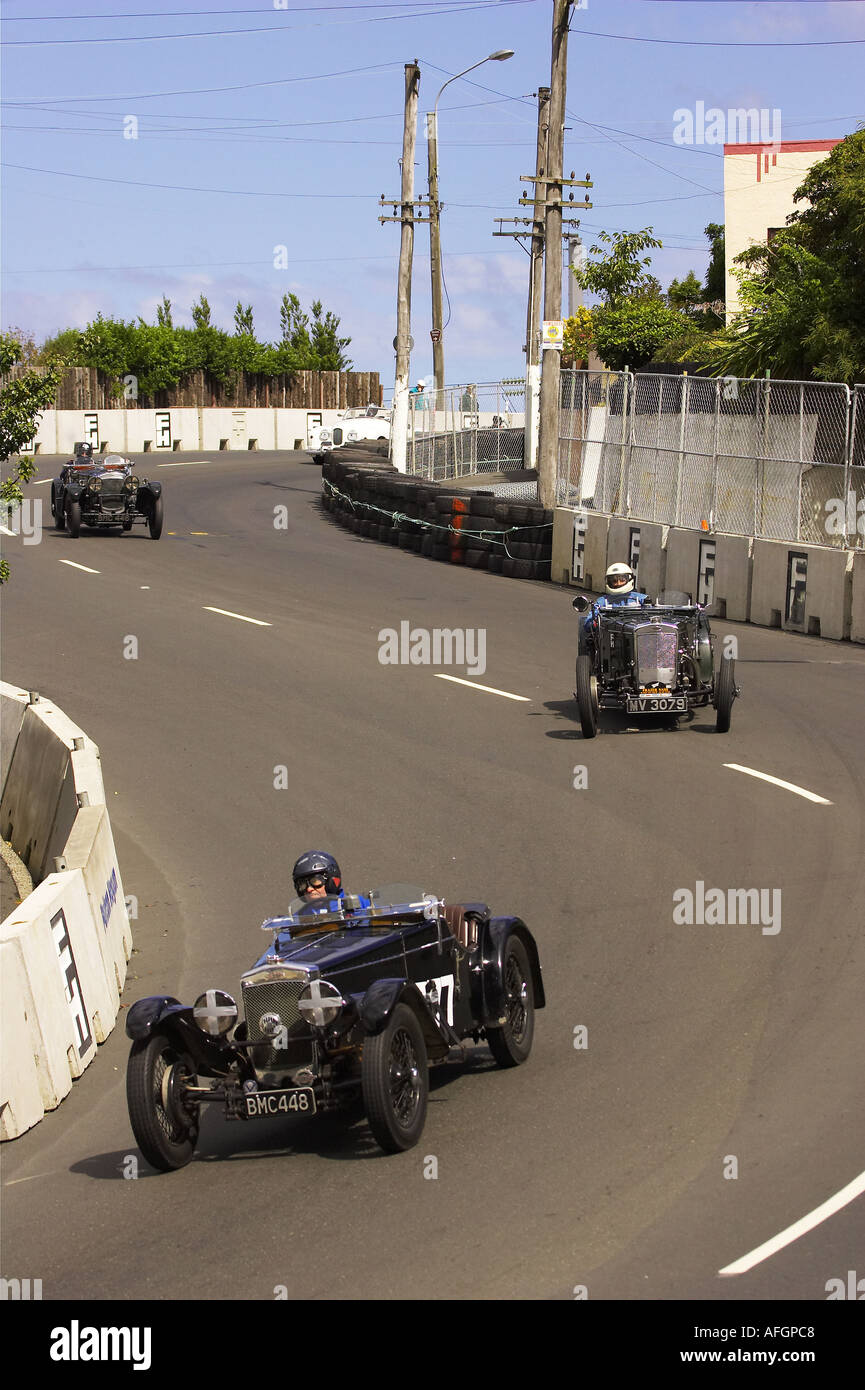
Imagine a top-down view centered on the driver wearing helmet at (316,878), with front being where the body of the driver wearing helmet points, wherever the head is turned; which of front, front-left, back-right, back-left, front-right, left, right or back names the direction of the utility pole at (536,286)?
back-right

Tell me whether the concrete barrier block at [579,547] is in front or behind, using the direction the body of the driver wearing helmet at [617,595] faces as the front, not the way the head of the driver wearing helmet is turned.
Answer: behind

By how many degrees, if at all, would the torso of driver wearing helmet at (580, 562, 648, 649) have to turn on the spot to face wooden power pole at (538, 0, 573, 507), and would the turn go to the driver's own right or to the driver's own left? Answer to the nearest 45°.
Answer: approximately 180°

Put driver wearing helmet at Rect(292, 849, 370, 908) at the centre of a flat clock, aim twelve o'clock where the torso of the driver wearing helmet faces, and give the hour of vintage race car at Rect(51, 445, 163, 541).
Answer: The vintage race car is roughly at 4 o'clock from the driver wearing helmet.

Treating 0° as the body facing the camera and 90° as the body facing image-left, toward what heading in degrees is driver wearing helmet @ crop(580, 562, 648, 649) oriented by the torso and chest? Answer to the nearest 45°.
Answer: approximately 0°

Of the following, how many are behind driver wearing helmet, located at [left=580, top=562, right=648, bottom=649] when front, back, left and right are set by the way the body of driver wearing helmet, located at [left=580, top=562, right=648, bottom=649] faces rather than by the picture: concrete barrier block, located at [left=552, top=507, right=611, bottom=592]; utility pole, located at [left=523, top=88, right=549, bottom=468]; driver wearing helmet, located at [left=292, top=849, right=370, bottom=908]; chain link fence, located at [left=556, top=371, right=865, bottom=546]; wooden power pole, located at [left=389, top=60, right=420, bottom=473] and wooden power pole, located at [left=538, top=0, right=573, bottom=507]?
5

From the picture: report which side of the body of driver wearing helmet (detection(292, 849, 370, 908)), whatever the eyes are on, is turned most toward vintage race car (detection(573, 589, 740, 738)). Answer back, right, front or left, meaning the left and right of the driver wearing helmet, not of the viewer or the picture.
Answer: back

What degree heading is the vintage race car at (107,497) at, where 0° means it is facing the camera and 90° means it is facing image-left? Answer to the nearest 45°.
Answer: approximately 0°

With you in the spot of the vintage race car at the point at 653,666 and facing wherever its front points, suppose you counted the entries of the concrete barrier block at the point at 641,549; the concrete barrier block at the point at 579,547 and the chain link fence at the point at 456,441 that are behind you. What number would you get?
3

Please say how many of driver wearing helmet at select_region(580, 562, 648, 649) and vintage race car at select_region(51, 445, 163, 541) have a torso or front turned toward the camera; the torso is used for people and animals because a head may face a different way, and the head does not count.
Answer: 2
